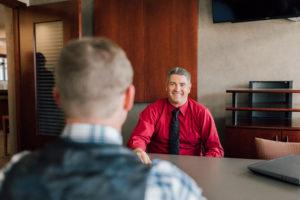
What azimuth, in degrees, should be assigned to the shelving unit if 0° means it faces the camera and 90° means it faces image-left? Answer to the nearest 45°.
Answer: approximately 0°

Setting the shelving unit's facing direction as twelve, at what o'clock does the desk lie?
The desk is roughly at 12 o'clock from the shelving unit.

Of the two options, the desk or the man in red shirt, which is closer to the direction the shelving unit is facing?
the desk

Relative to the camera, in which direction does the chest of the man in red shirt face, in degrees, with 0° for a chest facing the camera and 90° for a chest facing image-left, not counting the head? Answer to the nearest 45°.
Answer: approximately 0°

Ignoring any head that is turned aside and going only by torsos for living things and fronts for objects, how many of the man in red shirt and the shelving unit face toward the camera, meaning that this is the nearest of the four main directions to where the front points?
2
